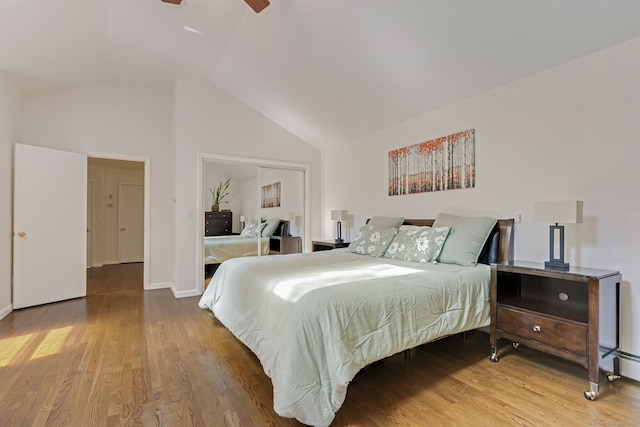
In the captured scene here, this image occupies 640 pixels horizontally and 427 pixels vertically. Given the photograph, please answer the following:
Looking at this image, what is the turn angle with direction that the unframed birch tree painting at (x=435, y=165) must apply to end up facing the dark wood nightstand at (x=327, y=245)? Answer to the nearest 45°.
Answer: approximately 45° to its right

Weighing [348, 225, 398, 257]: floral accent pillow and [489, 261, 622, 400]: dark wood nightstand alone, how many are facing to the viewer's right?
0

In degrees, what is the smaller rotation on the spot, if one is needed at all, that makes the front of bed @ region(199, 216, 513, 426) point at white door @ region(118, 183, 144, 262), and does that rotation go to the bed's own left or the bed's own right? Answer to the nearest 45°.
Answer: approximately 90° to the bed's own right

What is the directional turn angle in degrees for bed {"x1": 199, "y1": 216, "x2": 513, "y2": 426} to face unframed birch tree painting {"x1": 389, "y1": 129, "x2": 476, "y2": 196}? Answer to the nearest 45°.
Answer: approximately 180°

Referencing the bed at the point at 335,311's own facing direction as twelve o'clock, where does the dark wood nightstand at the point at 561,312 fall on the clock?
The dark wood nightstand is roughly at 7 o'clock from the bed.

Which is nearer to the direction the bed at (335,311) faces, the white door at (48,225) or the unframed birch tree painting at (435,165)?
the white door

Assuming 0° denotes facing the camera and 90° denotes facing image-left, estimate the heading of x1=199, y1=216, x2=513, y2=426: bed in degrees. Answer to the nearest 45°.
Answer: approximately 45°

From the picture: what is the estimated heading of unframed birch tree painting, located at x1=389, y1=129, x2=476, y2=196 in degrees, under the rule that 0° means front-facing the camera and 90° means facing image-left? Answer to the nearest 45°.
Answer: approximately 45°

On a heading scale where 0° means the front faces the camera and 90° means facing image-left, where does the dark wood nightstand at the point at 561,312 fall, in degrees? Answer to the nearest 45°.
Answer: approximately 45°

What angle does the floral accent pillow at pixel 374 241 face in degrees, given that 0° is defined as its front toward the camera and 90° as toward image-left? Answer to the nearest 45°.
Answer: approximately 45°

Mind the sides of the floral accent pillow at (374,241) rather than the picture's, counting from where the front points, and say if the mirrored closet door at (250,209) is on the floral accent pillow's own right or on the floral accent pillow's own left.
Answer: on the floral accent pillow's own right
